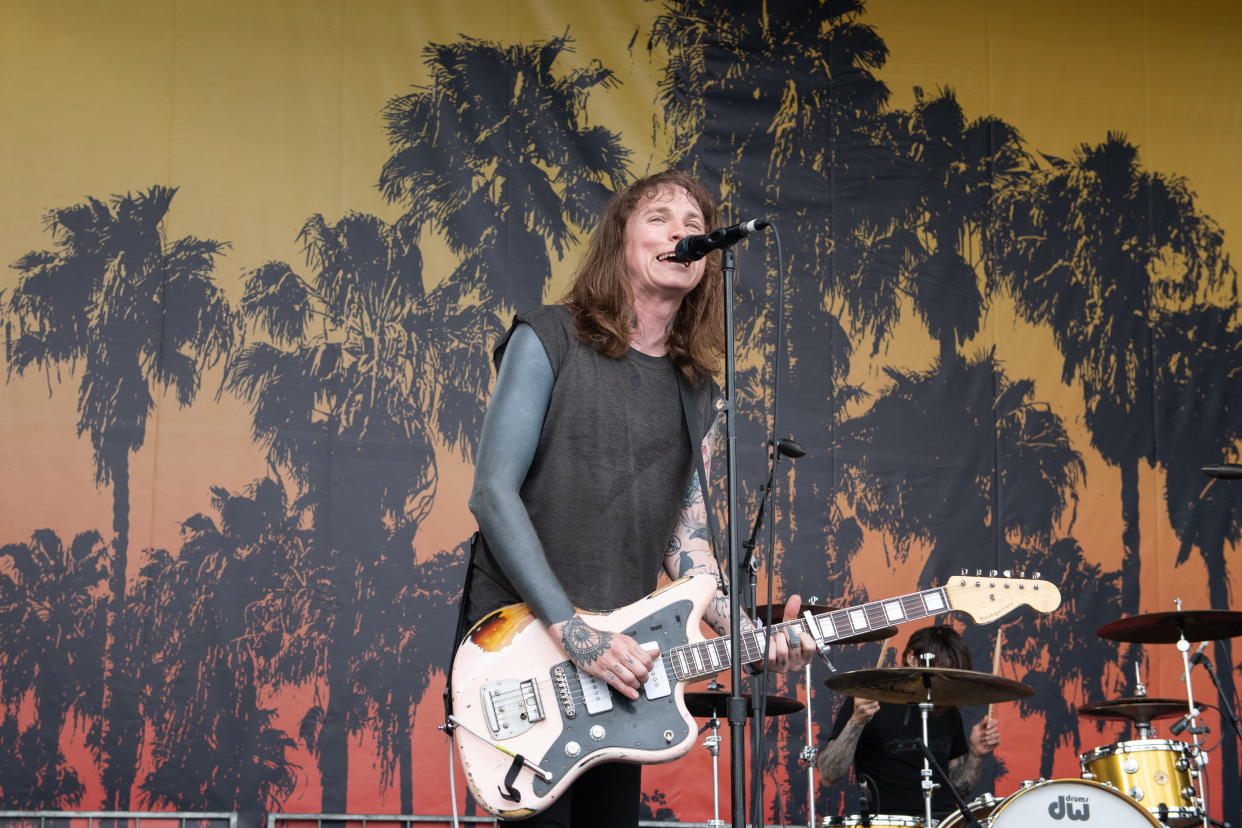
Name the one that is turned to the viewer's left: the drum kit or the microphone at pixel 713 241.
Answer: the microphone

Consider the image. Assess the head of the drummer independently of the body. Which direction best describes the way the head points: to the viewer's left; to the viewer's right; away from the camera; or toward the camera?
toward the camera

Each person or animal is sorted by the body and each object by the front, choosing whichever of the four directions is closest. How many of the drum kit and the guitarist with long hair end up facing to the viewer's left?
0

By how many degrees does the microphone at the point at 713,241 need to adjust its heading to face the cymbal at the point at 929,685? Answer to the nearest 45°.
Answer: approximately 90° to its right

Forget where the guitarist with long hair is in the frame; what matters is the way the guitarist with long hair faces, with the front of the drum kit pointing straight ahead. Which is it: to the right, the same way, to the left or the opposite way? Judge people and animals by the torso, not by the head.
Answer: the same way

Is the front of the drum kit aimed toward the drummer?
no

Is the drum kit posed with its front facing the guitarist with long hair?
no

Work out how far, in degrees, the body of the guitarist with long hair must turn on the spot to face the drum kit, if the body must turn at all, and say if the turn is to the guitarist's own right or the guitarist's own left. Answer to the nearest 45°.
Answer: approximately 90° to the guitarist's own left

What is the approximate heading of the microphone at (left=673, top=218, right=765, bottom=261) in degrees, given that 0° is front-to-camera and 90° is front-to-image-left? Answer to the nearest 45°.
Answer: approximately 90°

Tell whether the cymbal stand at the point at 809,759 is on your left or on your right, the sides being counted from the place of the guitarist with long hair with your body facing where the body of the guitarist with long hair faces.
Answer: on your left

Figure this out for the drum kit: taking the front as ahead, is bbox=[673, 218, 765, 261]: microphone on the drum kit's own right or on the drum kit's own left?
on the drum kit's own right

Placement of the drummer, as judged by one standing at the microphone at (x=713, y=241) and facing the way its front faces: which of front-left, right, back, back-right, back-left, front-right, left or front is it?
right

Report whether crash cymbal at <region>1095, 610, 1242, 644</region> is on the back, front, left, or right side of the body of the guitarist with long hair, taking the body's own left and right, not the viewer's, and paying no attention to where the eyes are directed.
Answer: left

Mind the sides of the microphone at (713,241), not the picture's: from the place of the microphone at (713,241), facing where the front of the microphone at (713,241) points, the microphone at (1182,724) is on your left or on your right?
on your right

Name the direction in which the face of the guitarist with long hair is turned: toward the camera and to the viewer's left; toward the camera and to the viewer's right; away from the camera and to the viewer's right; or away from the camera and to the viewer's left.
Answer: toward the camera and to the viewer's right

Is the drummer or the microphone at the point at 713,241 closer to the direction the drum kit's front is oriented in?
the microphone
